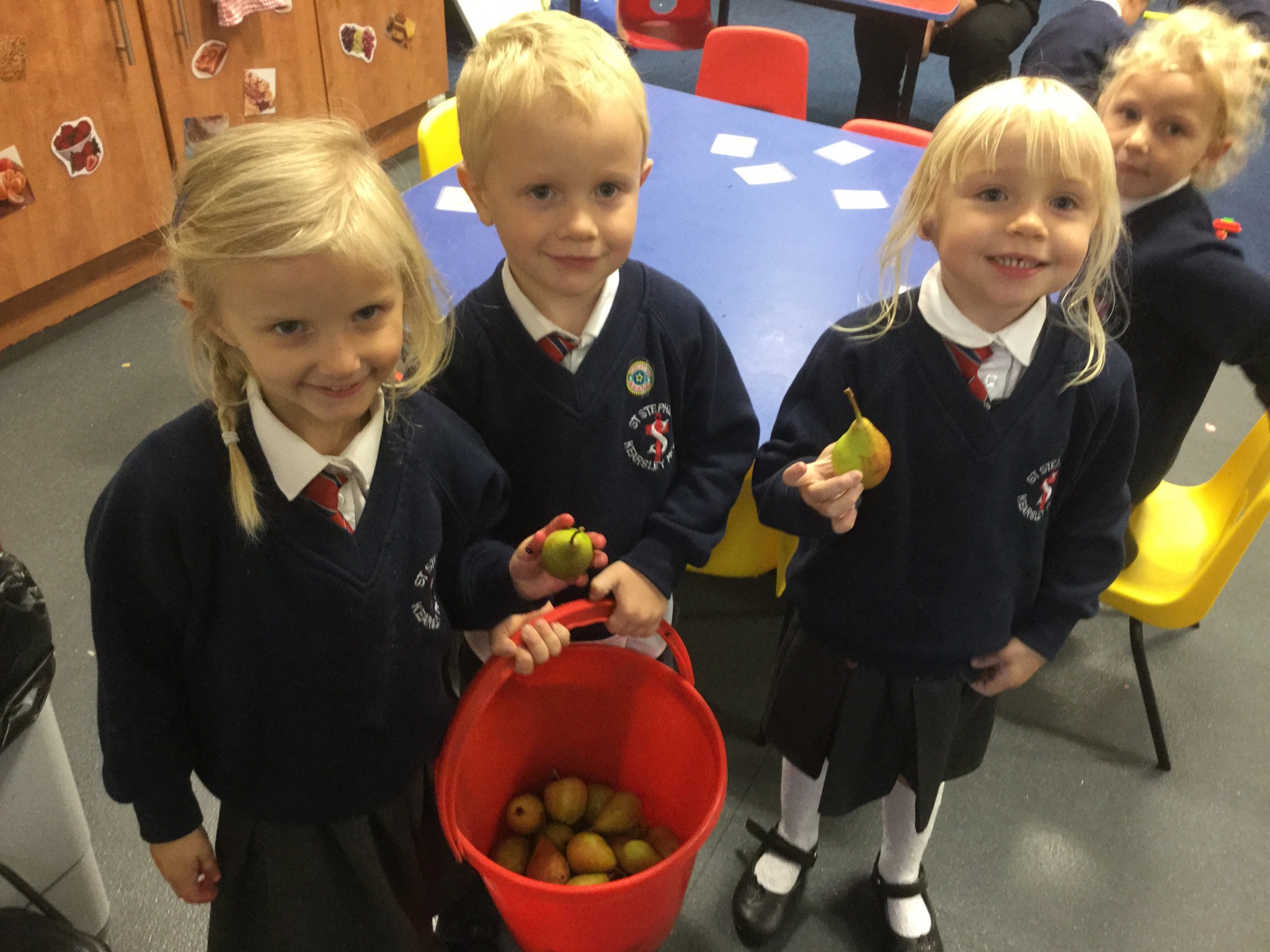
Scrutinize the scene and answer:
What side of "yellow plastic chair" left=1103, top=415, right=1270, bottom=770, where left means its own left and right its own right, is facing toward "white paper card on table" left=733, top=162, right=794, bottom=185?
front

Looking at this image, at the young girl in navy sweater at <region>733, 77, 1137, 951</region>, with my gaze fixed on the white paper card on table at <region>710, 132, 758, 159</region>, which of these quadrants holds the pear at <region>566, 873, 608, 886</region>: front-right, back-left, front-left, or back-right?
back-left

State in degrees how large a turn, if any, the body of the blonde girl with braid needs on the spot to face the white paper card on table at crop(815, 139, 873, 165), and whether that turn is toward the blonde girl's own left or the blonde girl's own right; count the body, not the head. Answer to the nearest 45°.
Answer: approximately 90° to the blonde girl's own left

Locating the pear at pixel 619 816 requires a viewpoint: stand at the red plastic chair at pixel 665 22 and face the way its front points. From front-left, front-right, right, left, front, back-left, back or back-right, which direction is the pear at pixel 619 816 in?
front

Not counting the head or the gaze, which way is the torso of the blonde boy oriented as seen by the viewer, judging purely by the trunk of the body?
toward the camera

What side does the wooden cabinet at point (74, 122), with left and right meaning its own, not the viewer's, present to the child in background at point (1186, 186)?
front

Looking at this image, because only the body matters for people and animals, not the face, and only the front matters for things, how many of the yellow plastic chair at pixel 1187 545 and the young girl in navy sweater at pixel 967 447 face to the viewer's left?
1

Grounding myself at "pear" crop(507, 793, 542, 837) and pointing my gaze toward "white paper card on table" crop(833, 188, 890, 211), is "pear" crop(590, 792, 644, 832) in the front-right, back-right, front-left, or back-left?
front-right
